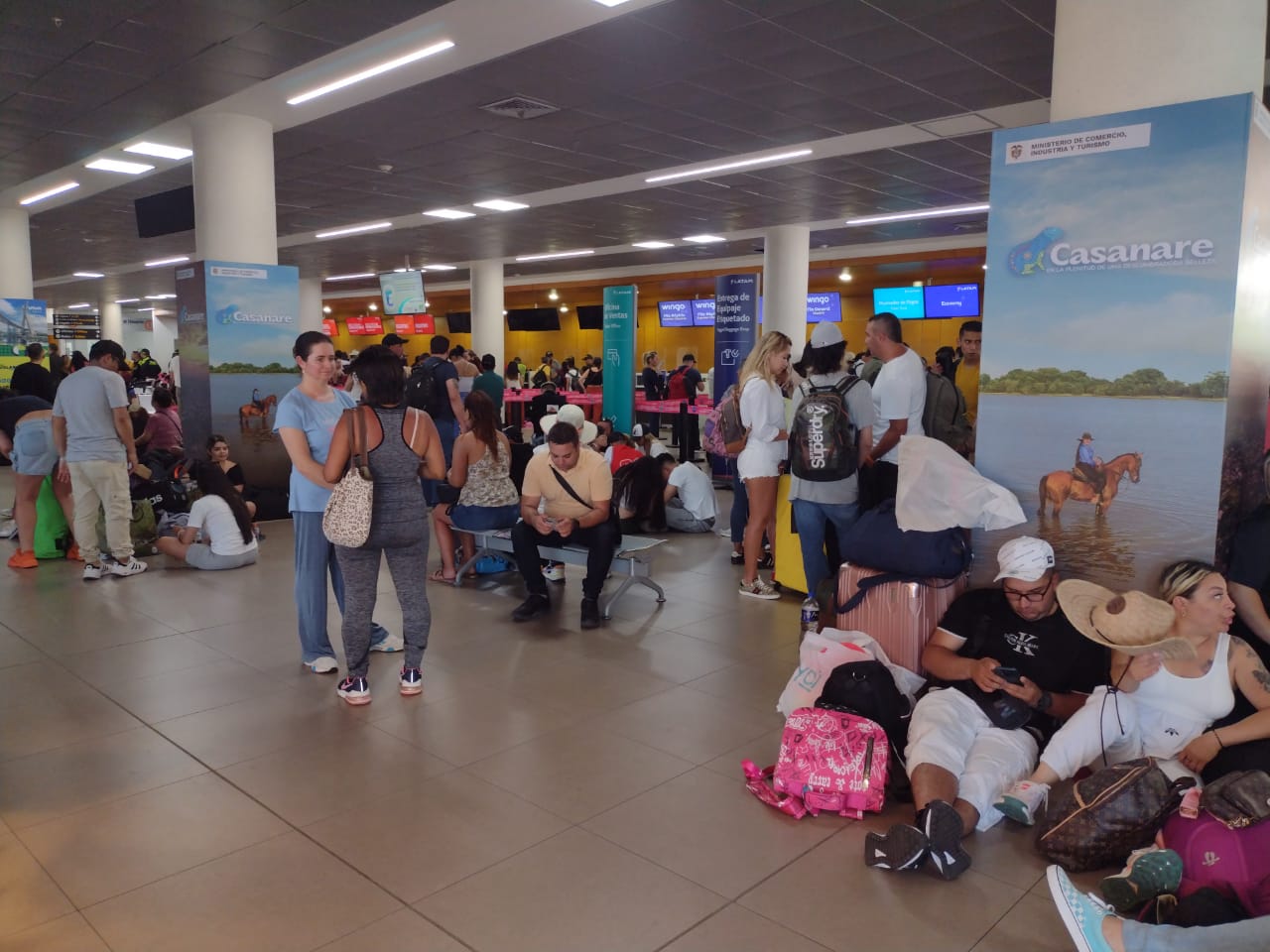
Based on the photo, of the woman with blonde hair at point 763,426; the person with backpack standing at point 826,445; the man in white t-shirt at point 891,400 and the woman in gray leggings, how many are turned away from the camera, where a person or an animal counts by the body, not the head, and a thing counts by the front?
2

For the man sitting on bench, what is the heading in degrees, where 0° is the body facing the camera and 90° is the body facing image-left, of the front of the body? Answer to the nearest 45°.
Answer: approximately 0°

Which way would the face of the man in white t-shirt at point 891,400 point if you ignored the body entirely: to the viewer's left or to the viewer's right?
to the viewer's left

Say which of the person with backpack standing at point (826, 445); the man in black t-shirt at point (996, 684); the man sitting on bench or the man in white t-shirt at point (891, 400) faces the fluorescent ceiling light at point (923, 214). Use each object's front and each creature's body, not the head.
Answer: the person with backpack standing

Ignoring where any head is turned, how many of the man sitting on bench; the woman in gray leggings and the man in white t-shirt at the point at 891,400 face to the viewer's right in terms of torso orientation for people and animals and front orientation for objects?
0

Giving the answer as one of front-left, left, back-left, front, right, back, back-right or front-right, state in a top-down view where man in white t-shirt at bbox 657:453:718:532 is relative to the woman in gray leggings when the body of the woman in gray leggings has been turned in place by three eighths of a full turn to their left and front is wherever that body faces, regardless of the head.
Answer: back

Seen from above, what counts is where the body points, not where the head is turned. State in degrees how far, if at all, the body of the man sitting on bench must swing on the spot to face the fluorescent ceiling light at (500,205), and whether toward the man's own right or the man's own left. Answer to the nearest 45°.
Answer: approximately 180°

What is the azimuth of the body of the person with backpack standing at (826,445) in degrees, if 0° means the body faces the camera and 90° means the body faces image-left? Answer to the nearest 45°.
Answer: approximately 180°

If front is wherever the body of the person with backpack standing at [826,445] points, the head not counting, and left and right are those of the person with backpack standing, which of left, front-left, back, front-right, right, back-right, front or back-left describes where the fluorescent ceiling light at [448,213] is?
front-left

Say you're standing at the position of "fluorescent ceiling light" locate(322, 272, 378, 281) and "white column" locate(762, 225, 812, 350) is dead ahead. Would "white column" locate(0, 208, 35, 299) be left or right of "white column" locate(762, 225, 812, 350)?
right

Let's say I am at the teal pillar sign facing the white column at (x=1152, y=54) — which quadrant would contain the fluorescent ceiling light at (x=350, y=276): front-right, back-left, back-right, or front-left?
back-right
